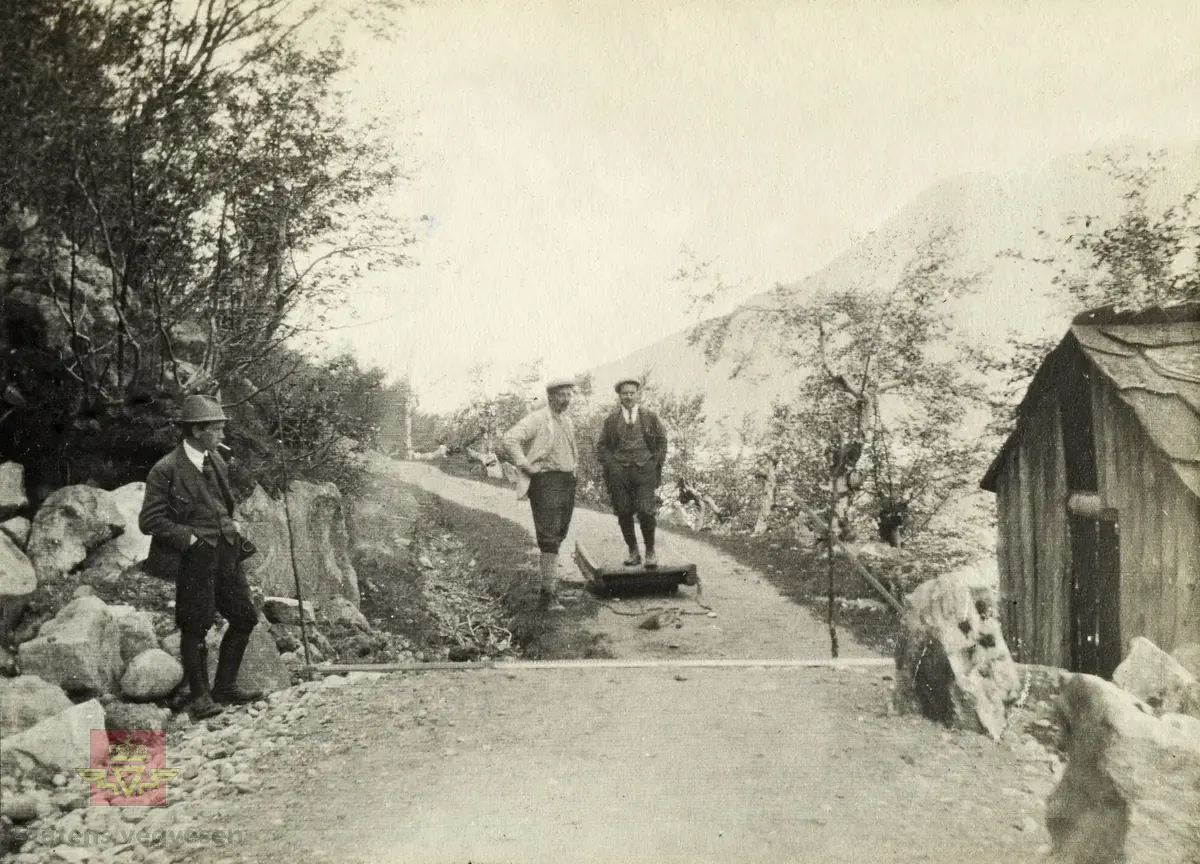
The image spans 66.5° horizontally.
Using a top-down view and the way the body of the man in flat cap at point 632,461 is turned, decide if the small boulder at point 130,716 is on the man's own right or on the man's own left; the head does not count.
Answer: on the man's own right

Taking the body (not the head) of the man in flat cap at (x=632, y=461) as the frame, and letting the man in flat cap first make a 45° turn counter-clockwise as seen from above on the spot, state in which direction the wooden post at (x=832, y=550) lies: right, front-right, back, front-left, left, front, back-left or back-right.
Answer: front-left

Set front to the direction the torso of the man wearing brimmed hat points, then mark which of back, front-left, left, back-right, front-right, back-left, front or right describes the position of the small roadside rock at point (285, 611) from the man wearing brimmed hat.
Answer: left

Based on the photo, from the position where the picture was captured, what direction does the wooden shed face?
facing the viewer and to the left of the viewer

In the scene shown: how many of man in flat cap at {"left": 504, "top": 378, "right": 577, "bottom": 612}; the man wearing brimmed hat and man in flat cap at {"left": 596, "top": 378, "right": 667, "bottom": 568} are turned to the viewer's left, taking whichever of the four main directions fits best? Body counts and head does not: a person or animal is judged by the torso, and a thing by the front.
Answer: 0

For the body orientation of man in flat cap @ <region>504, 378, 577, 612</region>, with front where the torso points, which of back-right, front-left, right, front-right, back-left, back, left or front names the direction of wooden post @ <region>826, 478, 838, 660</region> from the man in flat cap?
front-left

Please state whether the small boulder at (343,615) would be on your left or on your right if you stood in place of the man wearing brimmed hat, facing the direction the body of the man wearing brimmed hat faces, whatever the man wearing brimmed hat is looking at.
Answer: on your left

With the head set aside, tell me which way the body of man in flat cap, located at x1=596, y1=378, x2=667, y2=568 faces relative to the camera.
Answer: toward the camera

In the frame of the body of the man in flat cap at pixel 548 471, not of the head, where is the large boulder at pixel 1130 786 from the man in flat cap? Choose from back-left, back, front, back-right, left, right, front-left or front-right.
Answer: front

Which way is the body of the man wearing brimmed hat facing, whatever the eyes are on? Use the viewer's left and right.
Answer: facing the viewer and to the right of the viewer

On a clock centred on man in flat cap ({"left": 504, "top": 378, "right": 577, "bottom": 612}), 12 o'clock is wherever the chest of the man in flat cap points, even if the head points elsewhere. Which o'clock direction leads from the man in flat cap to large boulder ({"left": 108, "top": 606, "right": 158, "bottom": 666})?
The large boulder is roughly at 4 o'clock from the man in flat cap.
